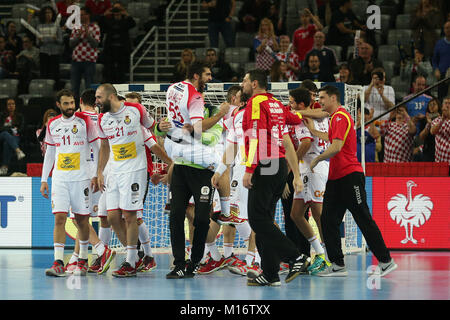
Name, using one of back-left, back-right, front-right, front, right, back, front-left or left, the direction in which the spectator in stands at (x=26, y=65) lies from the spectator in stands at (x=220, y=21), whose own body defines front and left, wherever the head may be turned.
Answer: right

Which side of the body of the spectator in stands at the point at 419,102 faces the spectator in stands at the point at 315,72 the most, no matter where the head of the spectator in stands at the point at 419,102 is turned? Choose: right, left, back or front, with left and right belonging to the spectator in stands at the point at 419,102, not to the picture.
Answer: right

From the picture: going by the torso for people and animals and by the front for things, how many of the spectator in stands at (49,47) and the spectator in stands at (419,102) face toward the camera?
2

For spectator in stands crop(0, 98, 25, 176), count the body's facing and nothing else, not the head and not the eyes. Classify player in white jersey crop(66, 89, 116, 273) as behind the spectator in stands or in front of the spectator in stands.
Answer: in front

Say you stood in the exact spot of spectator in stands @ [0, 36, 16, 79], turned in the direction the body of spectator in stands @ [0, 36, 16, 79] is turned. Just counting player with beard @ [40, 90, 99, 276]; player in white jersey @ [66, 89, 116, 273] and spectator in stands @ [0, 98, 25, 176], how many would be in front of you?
3

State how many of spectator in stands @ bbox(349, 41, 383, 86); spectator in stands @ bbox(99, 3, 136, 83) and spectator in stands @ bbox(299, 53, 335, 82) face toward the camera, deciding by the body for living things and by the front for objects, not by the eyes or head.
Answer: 3

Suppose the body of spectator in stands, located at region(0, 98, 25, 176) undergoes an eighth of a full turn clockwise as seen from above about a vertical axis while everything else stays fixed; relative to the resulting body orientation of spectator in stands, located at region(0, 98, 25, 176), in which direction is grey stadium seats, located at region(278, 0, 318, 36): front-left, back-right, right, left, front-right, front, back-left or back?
back-left

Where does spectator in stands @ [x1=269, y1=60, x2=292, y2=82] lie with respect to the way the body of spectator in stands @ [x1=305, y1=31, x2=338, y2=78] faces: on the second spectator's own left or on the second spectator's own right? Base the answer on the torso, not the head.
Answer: on the second spectator's own right

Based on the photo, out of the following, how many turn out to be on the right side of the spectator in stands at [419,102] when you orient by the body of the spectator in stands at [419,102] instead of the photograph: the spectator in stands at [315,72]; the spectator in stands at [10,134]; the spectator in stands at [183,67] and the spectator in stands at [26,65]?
4

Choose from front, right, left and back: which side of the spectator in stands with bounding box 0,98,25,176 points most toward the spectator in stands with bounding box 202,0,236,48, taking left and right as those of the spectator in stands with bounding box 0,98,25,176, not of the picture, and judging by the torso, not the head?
left

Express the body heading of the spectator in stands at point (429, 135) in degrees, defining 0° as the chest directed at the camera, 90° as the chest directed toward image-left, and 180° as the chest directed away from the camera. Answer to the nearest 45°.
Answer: approximately 45°
